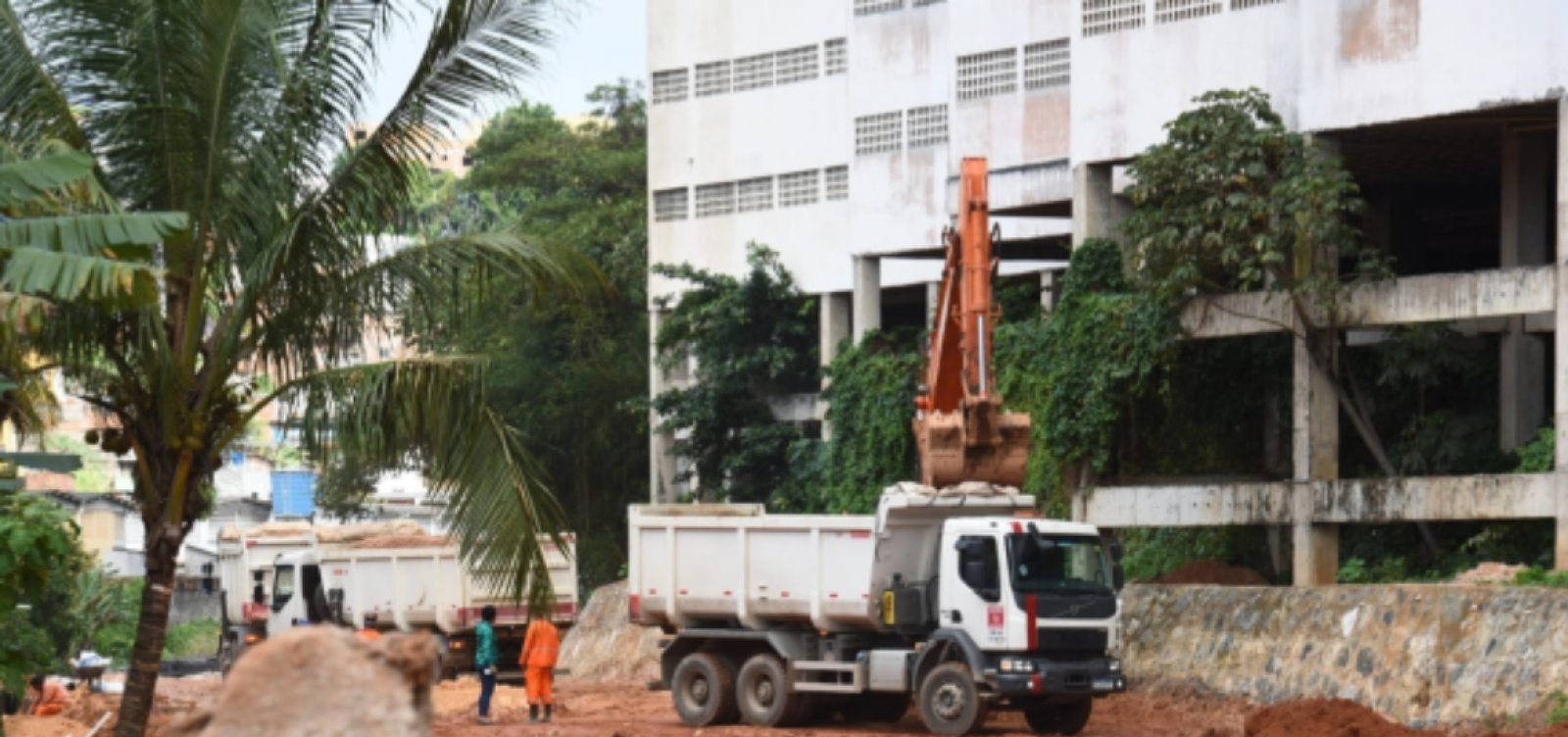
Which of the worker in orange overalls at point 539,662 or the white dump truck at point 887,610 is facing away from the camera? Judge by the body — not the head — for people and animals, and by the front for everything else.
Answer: the worker in orange overalls

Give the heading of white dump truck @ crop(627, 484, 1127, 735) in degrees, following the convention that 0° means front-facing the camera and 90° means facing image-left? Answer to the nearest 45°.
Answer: approximately 315°

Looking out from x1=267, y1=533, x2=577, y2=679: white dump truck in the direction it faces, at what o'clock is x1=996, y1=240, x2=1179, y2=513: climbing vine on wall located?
The climbing vine on wall is roughly at 5 o'clock from the white dump truck.

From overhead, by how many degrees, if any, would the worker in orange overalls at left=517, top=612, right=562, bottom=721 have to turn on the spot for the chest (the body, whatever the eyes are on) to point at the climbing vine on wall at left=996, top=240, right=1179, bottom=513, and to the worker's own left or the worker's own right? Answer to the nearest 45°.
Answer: approximately 45° to the worker's own right

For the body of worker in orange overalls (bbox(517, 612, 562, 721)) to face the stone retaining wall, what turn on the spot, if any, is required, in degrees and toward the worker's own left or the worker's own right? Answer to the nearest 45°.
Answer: approximately 90° to the worker's own right

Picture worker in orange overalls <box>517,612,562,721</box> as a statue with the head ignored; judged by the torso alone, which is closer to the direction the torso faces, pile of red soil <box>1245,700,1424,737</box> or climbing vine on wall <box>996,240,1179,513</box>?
the climbing vine on wall

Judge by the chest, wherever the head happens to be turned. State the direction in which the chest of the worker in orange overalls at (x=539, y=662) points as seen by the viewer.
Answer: away from the camera

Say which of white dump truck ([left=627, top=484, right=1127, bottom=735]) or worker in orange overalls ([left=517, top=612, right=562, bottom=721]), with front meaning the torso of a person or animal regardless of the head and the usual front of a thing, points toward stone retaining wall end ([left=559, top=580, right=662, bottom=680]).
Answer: the worker in orange overalls

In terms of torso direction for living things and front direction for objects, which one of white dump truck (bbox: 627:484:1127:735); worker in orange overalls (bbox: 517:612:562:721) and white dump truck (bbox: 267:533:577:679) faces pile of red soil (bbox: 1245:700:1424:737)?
white dump truck (bbox: 627:484:1127:735)

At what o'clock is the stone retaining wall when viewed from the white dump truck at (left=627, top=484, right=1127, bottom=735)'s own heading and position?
The stone retaining wall is roughly at 10 o'clock from the white dump truck.
